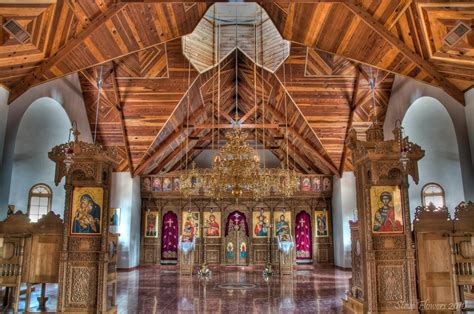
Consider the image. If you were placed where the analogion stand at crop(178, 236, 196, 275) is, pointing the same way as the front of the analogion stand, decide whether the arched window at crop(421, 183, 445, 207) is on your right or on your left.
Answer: on your left

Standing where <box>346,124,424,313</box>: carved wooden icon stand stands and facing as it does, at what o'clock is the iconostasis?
The iconostasis is roughly at 5 o'clock from the carved wooden icon stand.

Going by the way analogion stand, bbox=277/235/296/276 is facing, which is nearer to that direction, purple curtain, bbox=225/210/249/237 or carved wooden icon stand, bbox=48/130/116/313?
the carved wooden icon stand

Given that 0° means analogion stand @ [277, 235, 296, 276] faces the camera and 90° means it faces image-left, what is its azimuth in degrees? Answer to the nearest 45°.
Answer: approximately 0°

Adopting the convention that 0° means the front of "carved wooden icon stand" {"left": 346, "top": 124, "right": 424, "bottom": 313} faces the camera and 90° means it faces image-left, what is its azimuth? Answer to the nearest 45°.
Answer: approximately 0°

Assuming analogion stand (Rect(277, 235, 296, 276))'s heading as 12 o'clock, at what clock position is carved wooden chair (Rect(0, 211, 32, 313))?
The carved wooden chair is roughly at 1 o'clock from the analogion stand.

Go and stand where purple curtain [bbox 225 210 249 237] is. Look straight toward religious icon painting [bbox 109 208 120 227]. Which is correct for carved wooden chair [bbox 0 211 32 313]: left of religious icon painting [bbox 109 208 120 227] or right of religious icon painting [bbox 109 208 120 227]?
left
